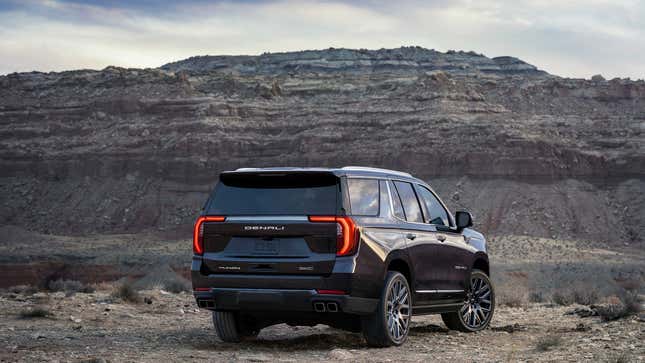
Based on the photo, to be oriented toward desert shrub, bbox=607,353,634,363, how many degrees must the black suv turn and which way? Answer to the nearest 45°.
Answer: approximately 135° to its right

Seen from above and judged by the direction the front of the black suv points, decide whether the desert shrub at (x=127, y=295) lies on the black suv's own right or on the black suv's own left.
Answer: on the black suv's own left

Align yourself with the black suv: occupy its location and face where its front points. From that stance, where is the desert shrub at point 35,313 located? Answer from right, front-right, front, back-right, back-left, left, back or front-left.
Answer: left

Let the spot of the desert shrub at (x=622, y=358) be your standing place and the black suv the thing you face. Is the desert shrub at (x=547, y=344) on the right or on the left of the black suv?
right

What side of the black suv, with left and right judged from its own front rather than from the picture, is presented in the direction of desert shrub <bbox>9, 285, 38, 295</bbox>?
left

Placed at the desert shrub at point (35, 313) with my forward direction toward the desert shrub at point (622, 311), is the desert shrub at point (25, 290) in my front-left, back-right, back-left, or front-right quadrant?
back-left

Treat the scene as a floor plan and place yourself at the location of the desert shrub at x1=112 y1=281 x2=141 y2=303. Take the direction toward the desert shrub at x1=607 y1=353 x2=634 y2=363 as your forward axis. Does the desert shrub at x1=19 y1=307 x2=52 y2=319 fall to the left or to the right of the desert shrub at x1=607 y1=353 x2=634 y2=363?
right

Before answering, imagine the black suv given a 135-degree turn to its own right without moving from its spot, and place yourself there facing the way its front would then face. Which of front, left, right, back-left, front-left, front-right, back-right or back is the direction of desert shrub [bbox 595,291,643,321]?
back-left

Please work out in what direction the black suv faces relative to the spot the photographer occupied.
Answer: facing away from the viewer and to the right of the viewer
